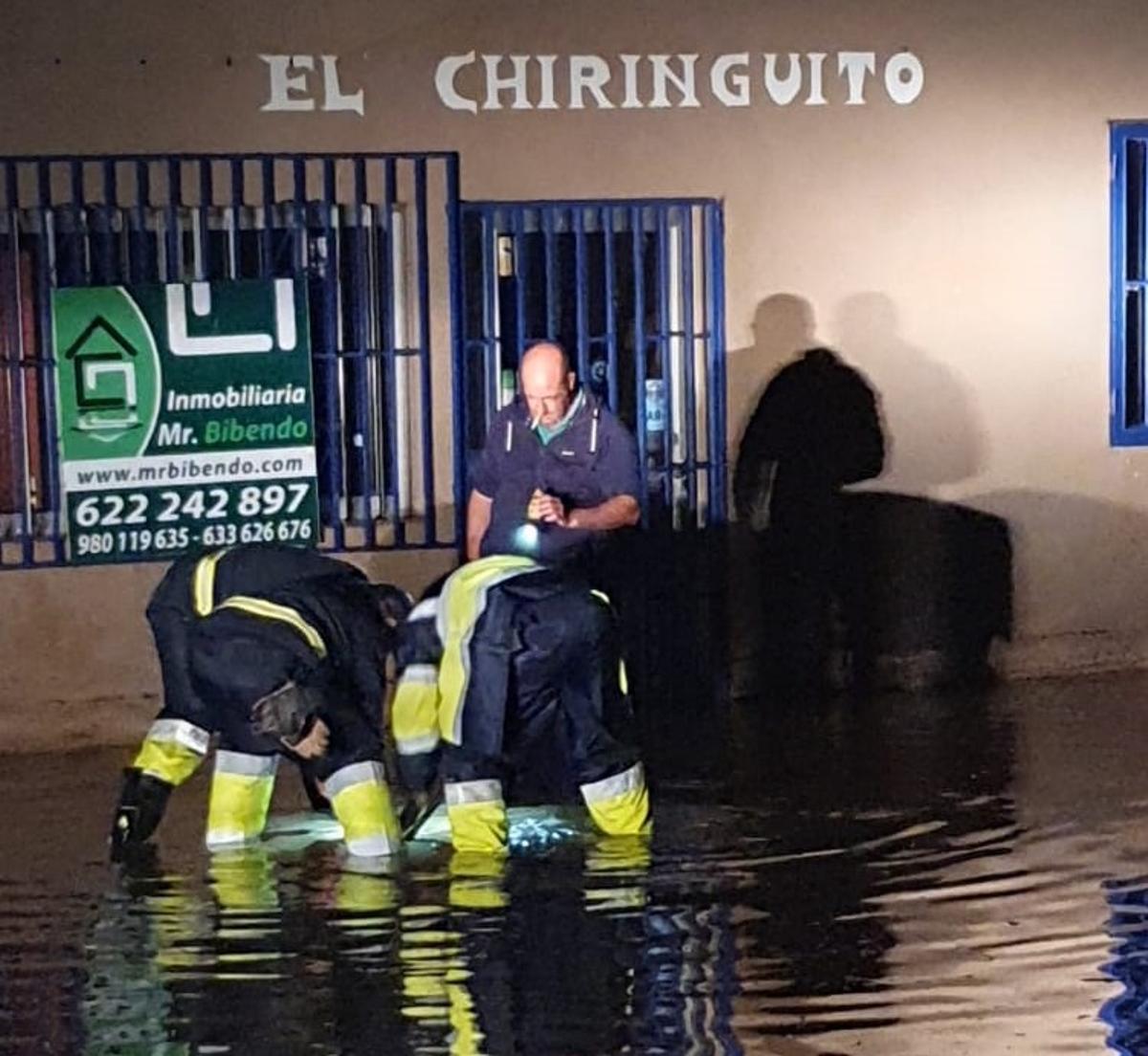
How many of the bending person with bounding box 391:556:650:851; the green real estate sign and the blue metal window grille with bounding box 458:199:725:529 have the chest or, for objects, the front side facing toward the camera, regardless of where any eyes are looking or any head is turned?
2

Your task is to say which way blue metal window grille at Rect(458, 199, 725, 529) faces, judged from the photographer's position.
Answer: facing the viewer

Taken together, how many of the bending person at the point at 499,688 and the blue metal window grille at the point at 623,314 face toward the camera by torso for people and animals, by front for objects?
1

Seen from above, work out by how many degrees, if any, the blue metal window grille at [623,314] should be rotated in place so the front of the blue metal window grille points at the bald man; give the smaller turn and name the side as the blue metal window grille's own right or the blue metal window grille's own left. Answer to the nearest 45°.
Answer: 0° — it already faces them

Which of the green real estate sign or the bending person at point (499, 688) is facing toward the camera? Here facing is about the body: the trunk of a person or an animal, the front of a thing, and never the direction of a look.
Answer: the green real estate sign

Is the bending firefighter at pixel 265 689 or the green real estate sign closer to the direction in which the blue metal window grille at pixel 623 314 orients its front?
the bending firefighter

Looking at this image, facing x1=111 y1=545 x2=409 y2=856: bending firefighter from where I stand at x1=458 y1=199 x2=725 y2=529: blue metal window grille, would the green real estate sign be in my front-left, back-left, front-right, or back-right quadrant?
front-right

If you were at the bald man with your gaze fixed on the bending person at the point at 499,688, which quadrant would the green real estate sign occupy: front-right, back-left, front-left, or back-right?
back-right

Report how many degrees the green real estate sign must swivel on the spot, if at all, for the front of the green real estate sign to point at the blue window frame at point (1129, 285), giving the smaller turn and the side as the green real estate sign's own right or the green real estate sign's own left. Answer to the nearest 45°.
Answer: approximately 90° to the green real estate sign's own left

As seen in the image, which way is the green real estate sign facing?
toward the camera

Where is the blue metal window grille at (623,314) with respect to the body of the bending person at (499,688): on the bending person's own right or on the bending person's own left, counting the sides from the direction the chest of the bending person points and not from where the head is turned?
on the bending person's own right

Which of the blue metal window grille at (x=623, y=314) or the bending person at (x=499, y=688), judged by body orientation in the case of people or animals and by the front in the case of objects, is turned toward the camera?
the blue metal window grille

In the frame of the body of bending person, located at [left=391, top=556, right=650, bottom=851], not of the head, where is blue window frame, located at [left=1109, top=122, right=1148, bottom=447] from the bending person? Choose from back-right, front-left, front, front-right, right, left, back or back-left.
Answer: right

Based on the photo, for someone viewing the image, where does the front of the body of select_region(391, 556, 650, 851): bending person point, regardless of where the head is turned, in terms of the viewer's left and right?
facing away from the viewer and to the left of the viewer

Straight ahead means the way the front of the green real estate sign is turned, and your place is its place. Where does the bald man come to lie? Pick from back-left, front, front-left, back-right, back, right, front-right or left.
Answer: front-left

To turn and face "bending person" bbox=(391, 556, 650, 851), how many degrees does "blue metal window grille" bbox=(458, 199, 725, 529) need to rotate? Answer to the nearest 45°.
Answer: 0° — it already faces them
